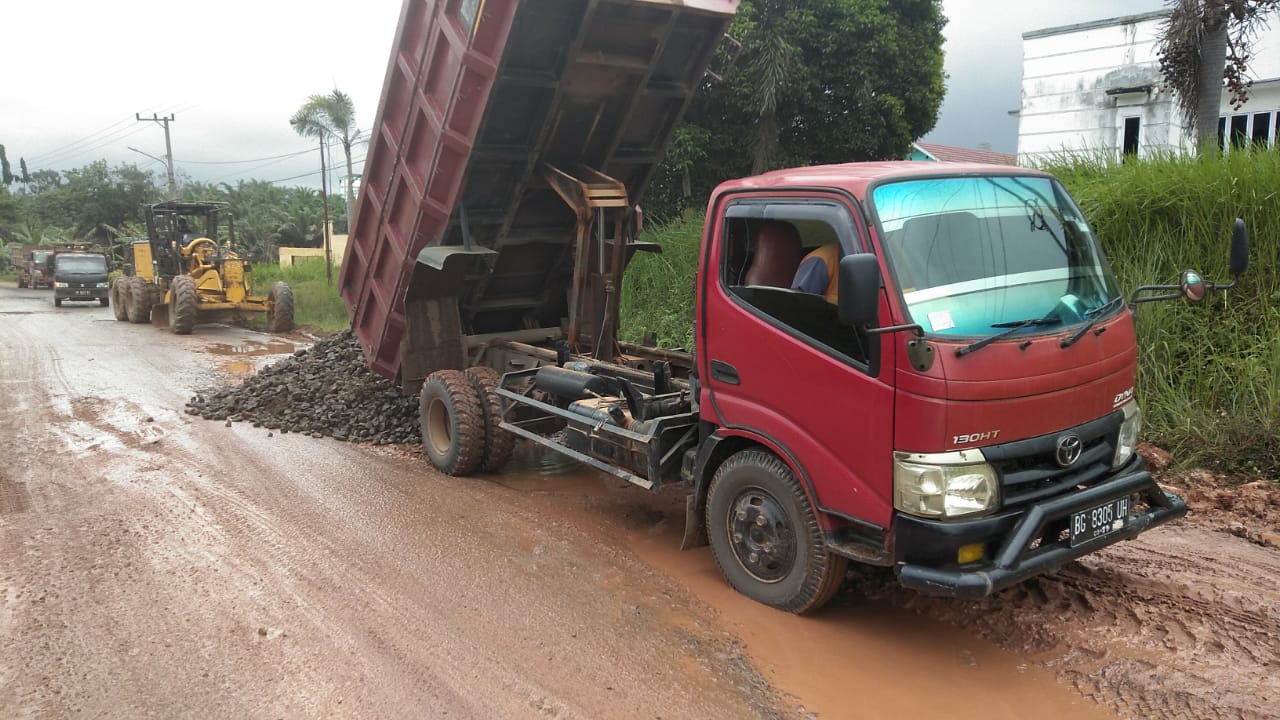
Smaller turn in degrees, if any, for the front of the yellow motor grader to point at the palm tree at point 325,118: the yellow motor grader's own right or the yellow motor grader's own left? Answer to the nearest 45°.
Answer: approximately 90° to the yellow motor grader's own left

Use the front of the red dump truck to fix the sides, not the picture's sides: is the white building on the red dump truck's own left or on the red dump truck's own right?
on the red dump truck's own left

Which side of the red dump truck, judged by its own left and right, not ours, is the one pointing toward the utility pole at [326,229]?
back

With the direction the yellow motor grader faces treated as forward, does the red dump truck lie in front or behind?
in front

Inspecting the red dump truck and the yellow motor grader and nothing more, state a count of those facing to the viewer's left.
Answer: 0

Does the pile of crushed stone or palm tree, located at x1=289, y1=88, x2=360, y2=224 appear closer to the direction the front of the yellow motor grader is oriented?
the pile of crushed stone

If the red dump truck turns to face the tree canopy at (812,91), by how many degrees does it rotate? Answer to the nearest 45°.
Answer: approximately 135° to its left

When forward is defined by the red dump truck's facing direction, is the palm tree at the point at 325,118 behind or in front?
behind

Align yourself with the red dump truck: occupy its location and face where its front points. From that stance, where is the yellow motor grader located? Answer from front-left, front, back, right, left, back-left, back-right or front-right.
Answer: back

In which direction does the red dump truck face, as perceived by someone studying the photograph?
facing the viewer and to the right of the viewer

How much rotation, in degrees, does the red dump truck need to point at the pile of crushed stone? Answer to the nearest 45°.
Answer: approximately 180°

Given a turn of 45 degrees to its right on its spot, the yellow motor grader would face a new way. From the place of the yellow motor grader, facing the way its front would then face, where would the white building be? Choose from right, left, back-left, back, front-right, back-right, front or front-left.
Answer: front-left

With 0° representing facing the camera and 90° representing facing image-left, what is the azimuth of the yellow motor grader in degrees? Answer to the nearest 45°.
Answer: approximately 315°
